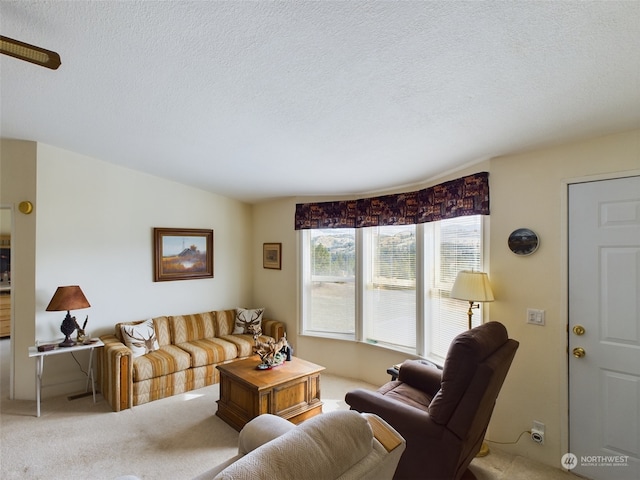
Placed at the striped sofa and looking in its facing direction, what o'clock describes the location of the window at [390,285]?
The window is roughly at 11 o'clock from the striped sofa.

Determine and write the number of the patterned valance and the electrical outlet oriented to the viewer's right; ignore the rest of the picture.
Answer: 0

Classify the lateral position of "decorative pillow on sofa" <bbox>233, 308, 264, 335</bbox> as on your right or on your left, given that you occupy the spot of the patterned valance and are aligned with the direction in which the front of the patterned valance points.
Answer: on your right

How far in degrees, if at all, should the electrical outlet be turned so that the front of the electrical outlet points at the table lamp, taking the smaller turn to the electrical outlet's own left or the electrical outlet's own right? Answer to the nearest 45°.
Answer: approximately 45° to the electrical outlet's own right

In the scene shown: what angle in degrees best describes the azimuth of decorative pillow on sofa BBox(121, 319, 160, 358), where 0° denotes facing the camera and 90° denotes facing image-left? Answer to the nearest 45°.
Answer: approximately 315°

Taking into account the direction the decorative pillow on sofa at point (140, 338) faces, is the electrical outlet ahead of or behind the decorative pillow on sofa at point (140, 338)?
ahead

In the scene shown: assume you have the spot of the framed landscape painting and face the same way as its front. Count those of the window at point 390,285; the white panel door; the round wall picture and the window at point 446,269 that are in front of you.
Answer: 4

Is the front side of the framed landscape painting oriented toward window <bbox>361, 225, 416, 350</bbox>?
yes

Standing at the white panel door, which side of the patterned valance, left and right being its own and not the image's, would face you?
left

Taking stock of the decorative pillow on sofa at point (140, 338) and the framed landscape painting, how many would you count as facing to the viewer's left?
0
